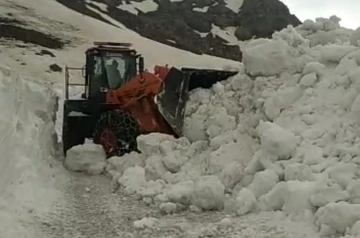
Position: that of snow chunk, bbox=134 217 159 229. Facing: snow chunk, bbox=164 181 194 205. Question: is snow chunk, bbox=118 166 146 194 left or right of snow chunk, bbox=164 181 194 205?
left

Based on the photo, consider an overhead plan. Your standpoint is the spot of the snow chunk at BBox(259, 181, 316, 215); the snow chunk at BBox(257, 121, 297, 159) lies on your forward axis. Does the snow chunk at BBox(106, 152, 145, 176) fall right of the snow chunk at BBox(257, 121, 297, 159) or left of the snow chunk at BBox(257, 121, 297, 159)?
left

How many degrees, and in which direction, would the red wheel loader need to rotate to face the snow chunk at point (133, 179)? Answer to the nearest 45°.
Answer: approximately 45° to its right

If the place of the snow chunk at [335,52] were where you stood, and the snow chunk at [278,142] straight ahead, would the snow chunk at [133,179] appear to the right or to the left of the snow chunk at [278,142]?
right

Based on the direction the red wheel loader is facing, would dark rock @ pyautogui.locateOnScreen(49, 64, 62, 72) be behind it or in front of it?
behind

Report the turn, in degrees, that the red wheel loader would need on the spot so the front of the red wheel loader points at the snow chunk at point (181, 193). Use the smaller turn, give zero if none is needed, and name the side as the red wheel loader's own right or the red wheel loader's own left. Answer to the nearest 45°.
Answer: approximately 45° to the red wheel loader's own right

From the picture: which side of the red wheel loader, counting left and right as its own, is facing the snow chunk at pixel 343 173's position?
front

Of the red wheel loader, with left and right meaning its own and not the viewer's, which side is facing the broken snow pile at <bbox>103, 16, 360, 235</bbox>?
front

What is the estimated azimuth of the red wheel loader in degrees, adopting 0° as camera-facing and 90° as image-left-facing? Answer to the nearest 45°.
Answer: approximately 315°

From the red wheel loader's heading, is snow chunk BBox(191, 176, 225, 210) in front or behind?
in front
